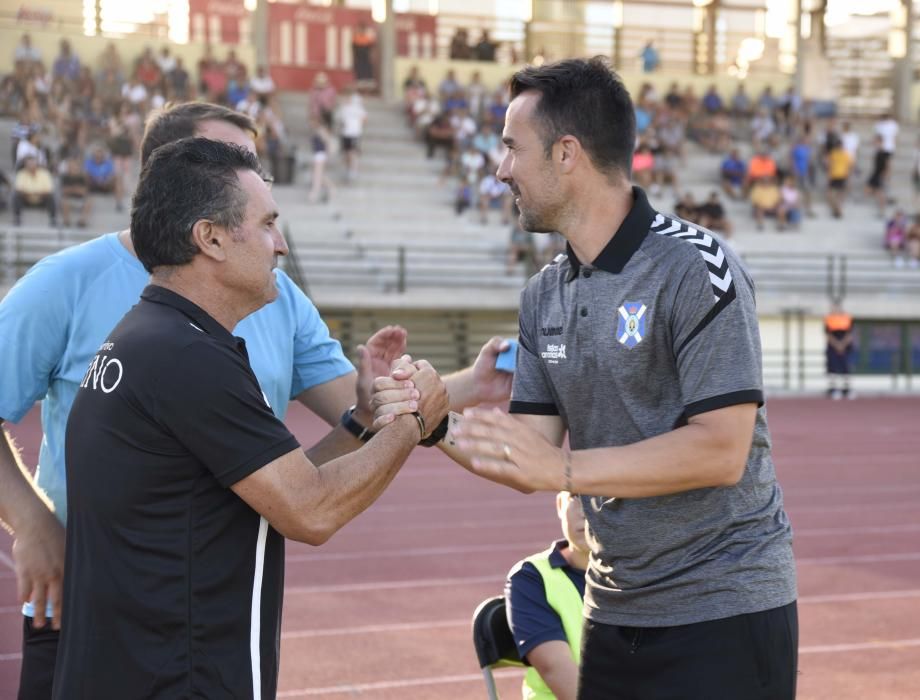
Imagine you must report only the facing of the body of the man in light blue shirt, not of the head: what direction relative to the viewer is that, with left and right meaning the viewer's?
facing the viewer and to the right of the viewer

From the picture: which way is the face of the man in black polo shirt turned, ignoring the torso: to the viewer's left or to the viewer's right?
to the viewer's right

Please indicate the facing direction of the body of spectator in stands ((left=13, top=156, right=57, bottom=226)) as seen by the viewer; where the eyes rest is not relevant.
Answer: toward the camera

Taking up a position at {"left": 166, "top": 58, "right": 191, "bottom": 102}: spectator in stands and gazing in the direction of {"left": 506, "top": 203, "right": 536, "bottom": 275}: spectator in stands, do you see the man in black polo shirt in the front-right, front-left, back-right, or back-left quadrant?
front-right

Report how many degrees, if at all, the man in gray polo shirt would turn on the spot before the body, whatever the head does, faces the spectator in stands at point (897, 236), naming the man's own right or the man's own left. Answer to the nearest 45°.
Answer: approximately 135° to the man's own right

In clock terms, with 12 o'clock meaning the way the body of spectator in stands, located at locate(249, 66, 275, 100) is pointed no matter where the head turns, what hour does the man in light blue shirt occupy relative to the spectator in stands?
The man in light blue shirt is roughly at 12 o'clock from the spectator in stands.

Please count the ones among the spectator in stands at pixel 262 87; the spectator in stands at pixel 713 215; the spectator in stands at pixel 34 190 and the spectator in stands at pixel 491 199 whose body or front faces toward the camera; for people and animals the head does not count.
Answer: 4

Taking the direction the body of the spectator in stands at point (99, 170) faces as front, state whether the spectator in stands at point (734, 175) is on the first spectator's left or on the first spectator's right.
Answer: on the first spectator's left

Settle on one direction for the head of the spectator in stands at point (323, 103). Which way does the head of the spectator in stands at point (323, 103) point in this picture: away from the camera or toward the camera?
toward the camera

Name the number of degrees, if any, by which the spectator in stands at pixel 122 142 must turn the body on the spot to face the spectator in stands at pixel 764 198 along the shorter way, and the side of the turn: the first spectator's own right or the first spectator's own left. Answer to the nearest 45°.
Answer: approximately 90° to the first spectator's own left

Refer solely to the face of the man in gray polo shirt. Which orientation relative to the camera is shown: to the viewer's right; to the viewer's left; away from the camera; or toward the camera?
to the viewer's left

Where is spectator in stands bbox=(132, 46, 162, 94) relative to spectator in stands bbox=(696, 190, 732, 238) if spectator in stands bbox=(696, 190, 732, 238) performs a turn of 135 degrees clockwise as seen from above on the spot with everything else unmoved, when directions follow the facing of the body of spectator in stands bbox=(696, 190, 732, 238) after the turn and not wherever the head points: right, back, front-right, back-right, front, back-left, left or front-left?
front-left

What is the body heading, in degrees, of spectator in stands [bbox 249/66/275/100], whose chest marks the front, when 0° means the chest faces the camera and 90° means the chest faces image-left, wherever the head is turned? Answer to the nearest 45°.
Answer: approximately 0°

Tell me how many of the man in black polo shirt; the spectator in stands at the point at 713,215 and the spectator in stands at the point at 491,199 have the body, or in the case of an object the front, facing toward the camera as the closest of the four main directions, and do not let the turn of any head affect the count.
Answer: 2

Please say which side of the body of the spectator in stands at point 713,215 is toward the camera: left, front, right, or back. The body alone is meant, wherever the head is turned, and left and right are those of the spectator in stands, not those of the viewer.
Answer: front

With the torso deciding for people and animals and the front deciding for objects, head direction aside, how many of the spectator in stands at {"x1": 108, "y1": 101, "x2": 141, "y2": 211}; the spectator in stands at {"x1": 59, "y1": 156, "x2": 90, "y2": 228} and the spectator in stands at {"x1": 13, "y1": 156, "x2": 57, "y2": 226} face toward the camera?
3
